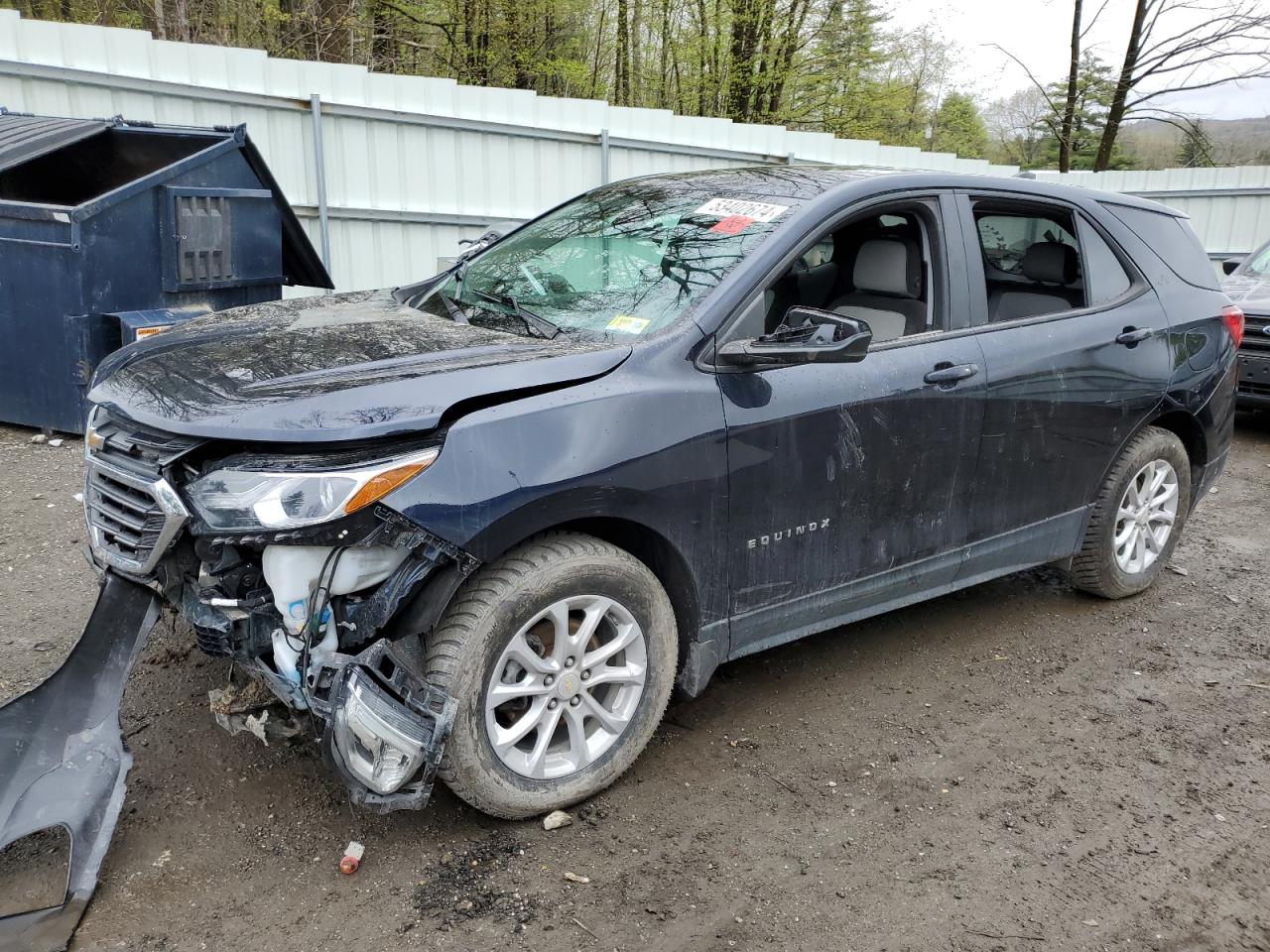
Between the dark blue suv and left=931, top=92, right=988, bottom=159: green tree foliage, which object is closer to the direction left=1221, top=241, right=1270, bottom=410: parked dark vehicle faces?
the dark blue suv

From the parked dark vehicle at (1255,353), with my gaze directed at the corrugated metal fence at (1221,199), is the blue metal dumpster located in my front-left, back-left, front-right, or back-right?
back-left

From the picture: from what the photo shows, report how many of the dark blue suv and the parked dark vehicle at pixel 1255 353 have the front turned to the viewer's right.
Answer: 0

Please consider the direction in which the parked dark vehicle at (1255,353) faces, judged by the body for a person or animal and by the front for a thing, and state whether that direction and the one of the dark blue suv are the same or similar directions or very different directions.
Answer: same or similar directions

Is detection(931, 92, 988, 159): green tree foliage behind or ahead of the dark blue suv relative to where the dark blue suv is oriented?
behind

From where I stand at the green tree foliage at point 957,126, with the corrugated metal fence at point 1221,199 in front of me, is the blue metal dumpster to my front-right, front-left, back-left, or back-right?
front-right

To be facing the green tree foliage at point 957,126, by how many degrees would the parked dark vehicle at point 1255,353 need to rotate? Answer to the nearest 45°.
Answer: approximately 135° to its right

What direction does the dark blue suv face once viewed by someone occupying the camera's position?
facing the viewer and to the left of the viewer
